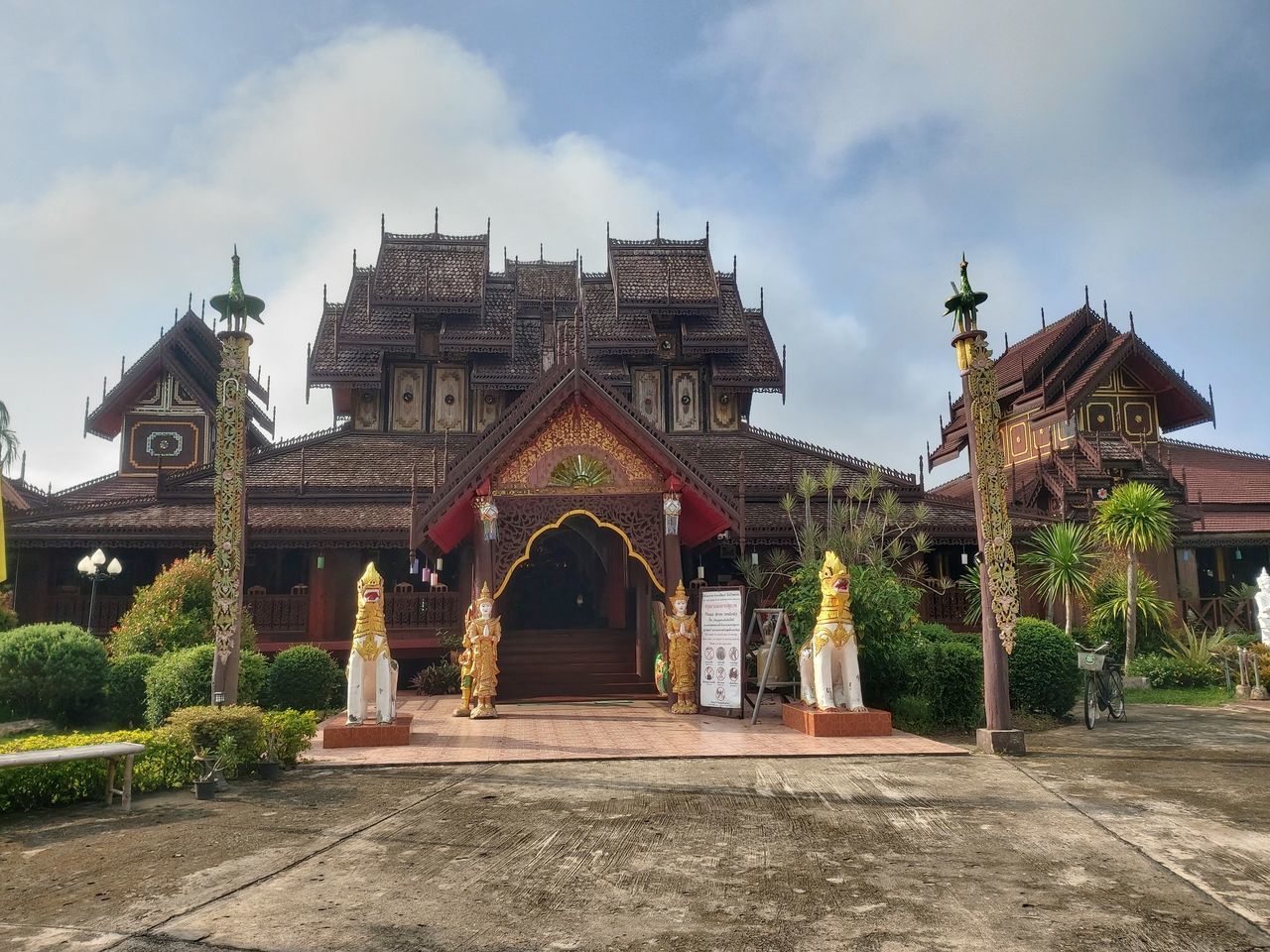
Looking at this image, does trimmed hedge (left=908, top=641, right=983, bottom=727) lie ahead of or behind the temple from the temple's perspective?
ahead

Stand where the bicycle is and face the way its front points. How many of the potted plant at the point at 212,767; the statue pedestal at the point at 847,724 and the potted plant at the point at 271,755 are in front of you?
3

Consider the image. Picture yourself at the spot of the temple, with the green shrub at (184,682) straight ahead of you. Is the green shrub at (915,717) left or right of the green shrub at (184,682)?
left

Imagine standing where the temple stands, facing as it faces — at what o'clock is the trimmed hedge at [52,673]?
The trimmed hedge is roughly at 1 o'clock from the temple.

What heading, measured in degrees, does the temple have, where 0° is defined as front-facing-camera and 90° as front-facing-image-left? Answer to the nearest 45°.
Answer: approximately 0°

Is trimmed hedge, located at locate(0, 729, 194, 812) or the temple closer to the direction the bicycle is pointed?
the trimmed hedge

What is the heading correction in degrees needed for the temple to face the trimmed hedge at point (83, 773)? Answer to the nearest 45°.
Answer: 0° — it already faces it

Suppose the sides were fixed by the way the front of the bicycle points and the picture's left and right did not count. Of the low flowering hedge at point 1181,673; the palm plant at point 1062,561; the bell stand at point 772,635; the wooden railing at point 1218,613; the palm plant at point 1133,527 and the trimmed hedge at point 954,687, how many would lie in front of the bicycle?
2

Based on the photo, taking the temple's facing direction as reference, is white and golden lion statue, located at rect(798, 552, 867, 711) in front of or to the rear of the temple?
in front

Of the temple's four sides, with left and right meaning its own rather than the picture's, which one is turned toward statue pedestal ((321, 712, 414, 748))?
front

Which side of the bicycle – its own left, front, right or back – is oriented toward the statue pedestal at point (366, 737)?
front

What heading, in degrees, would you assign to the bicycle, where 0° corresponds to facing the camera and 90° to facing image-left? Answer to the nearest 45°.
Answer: approximately 45°

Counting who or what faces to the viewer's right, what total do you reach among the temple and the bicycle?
0
